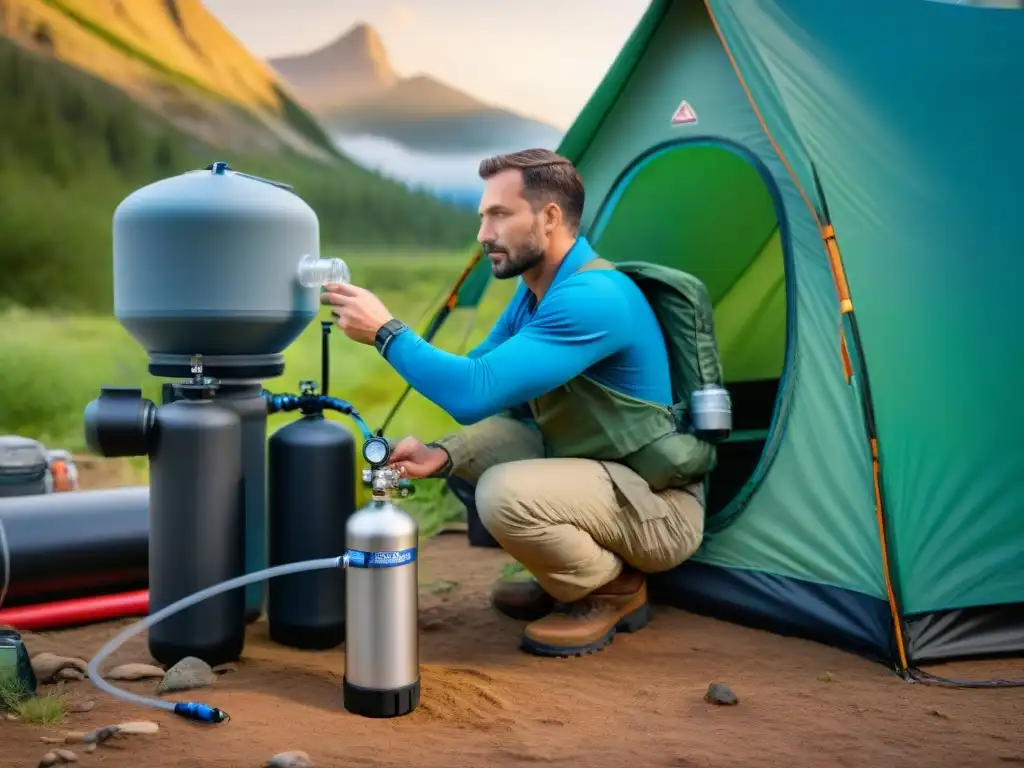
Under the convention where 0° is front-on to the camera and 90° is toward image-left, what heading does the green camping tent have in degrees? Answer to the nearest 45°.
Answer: approximately 45°

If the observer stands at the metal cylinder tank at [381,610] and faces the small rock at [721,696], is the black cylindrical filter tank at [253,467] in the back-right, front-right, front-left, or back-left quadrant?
back-left

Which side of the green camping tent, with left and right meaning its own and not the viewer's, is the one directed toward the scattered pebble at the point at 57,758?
front

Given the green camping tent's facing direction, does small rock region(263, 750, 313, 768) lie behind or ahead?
ahead

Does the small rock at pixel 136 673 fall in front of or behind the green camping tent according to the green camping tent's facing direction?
in front

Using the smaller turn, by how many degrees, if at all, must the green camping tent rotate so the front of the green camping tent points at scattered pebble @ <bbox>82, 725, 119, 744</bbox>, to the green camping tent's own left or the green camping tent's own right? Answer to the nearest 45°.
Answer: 0° — it already faces it

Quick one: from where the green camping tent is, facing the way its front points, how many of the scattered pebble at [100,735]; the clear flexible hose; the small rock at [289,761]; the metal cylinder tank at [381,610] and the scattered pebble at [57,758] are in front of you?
5

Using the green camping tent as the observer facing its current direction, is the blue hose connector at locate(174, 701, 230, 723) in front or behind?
in front

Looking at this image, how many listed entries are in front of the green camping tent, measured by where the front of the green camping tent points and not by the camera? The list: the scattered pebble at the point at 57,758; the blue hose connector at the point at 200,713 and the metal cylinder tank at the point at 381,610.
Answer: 3

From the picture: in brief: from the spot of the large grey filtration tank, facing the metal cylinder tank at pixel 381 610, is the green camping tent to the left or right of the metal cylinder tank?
left

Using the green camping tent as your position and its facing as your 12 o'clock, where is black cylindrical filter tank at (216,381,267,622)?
The black cylindrical filter tank is roughly at 1 o'clock from the green camping tent.

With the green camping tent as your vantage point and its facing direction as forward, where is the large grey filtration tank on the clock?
The large grey filtration tank is roughly at 1 o'clock from the green camping tent.
